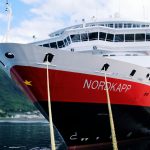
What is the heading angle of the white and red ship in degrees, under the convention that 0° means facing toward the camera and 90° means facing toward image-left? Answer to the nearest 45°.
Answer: approximately 45°
